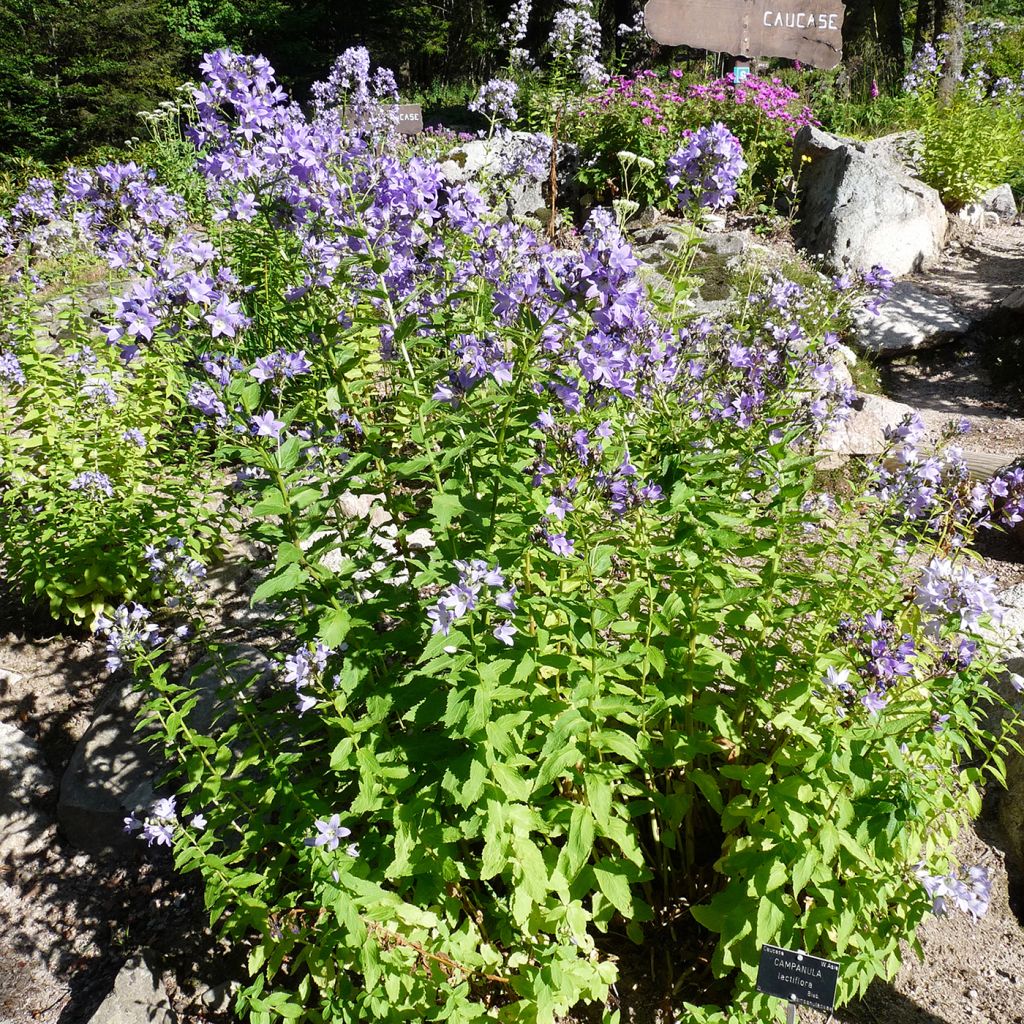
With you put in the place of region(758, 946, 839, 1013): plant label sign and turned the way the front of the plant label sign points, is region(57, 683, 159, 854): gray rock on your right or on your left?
on your right

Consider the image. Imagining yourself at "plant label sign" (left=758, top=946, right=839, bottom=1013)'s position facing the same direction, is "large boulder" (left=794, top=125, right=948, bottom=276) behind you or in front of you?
behind

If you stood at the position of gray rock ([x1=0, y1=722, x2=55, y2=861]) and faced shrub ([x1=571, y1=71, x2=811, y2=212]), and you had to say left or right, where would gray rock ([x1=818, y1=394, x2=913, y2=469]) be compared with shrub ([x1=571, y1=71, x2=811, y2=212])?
right

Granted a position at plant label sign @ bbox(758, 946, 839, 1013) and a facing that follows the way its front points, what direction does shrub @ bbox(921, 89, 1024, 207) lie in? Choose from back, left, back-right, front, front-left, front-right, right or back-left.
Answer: back

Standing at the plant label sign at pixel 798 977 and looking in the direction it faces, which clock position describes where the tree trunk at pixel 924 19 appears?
The tree trunk is roughly at 6 o'clock from the plant label sign.

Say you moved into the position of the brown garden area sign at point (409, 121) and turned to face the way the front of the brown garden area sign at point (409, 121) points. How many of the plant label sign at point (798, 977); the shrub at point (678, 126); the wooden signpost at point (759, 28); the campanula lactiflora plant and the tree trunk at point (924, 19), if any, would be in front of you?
2

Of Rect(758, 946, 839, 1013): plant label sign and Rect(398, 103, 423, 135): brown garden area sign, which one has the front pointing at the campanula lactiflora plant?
Rect(398, 103, 423, 135): brown garden area sign

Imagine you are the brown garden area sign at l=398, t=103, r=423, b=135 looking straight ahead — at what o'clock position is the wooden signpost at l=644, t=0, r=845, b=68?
The wooden signpost is roughly at 8 o'clock from the brown garden area sign.

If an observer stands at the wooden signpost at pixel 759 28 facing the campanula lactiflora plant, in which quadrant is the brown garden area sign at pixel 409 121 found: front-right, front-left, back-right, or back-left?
front-right

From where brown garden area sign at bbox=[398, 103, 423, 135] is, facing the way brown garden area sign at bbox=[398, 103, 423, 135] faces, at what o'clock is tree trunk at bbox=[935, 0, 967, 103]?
The tree trunk is roughly at 8 o'clock from the brown garden area sign.

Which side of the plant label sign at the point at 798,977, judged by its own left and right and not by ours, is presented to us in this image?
front

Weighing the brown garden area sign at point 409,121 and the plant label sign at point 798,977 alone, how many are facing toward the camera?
2

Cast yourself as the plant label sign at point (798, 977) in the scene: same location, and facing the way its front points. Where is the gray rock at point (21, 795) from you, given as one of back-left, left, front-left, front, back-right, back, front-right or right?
right

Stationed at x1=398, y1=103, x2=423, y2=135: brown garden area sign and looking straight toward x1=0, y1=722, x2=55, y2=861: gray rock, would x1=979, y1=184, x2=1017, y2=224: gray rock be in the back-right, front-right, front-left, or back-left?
front-left

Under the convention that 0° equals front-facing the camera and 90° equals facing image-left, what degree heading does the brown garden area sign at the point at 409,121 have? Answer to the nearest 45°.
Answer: approximately 0°

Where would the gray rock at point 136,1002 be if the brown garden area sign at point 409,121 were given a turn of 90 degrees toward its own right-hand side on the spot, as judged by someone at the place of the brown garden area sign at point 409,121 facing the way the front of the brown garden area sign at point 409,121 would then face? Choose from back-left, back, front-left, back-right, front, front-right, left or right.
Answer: left

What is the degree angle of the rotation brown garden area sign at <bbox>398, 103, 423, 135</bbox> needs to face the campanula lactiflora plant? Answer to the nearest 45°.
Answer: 0° — it already faces it

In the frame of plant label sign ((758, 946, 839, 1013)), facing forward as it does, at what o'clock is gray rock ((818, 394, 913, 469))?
The gray rock is roughly at 6 o'clock from the plant label sign.

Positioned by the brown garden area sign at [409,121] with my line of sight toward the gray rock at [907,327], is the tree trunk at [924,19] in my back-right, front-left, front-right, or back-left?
front-left
